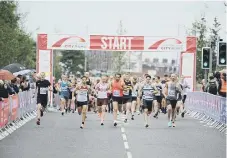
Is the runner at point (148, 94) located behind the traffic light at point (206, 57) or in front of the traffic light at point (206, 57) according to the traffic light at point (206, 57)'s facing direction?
in front

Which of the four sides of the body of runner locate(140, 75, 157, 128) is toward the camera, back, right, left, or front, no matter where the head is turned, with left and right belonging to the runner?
front

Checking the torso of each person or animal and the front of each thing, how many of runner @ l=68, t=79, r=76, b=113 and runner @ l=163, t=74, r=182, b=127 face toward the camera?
2

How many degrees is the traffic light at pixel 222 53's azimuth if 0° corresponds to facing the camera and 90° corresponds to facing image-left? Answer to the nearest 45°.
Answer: approximately 0°
